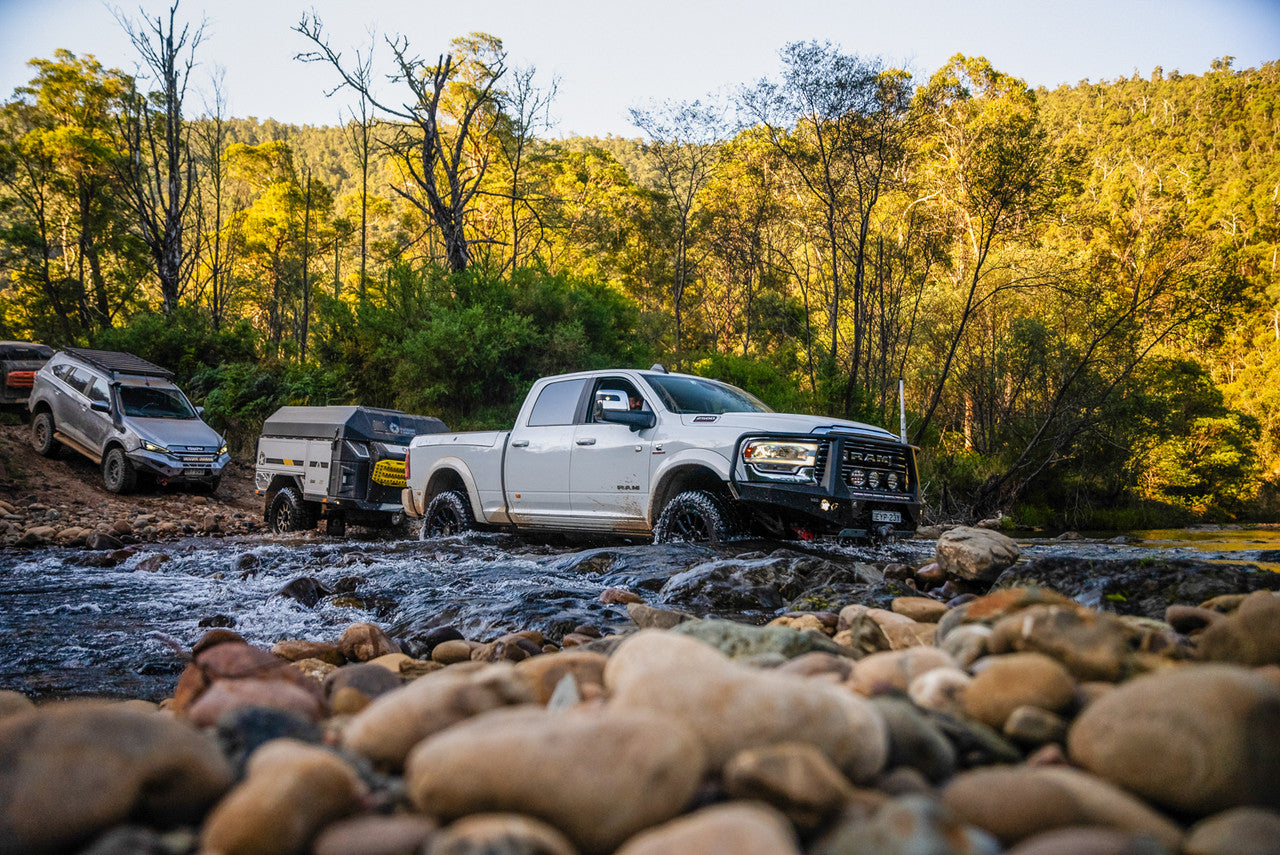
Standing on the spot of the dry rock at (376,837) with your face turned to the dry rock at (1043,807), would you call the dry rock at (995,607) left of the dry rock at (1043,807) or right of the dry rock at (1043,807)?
left

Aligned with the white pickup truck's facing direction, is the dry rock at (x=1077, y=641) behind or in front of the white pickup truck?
in front

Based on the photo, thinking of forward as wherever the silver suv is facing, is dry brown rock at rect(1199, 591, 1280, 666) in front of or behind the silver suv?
in front

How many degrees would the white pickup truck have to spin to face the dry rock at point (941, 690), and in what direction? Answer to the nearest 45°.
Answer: approximately 45° to its right

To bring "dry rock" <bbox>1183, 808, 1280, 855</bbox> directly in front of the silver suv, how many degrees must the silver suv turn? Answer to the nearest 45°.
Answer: approximately 45° to its right

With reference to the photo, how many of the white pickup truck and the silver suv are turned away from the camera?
0

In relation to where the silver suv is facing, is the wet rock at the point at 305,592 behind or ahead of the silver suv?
ahead

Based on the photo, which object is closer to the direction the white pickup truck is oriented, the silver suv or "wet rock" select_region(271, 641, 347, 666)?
the wet rock

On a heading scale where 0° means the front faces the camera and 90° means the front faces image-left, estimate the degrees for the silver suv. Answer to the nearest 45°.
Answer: approximately 315°

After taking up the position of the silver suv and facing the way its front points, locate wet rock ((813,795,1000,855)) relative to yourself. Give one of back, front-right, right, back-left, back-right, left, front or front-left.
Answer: front-right

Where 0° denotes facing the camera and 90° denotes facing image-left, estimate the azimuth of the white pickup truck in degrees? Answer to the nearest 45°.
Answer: approximately 315°
